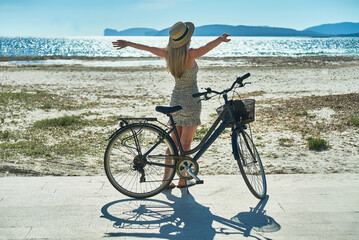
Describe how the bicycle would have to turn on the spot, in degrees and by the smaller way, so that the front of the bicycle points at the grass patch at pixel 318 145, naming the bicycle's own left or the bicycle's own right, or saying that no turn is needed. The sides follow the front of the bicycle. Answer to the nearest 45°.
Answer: approximately 45° to the bicycle's own left

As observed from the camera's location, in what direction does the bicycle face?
facing to the right of the viewer

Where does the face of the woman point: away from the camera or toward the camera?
away from the camera
